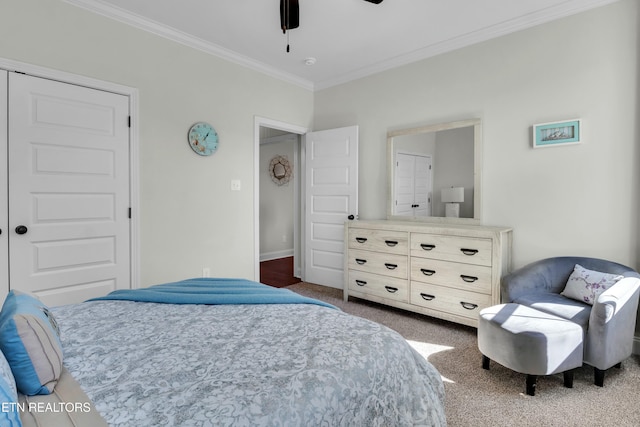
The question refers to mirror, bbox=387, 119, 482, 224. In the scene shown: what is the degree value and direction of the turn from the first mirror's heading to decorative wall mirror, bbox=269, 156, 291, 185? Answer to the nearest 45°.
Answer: approximately 90° to its right

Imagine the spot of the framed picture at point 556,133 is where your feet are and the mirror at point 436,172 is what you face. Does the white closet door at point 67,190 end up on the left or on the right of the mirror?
left

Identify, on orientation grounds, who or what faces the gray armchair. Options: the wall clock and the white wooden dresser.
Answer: the wall clock

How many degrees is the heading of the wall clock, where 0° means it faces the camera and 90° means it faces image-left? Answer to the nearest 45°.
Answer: approximately 315°

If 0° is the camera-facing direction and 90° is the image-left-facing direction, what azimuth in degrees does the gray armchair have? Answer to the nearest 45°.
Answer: approximately 45°

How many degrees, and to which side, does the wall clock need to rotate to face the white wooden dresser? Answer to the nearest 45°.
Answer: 0° — it already faces it

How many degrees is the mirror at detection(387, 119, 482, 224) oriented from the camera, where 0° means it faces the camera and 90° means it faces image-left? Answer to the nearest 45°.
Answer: approximately 45°

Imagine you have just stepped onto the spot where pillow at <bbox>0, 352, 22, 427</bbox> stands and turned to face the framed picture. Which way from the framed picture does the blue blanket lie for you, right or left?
left
